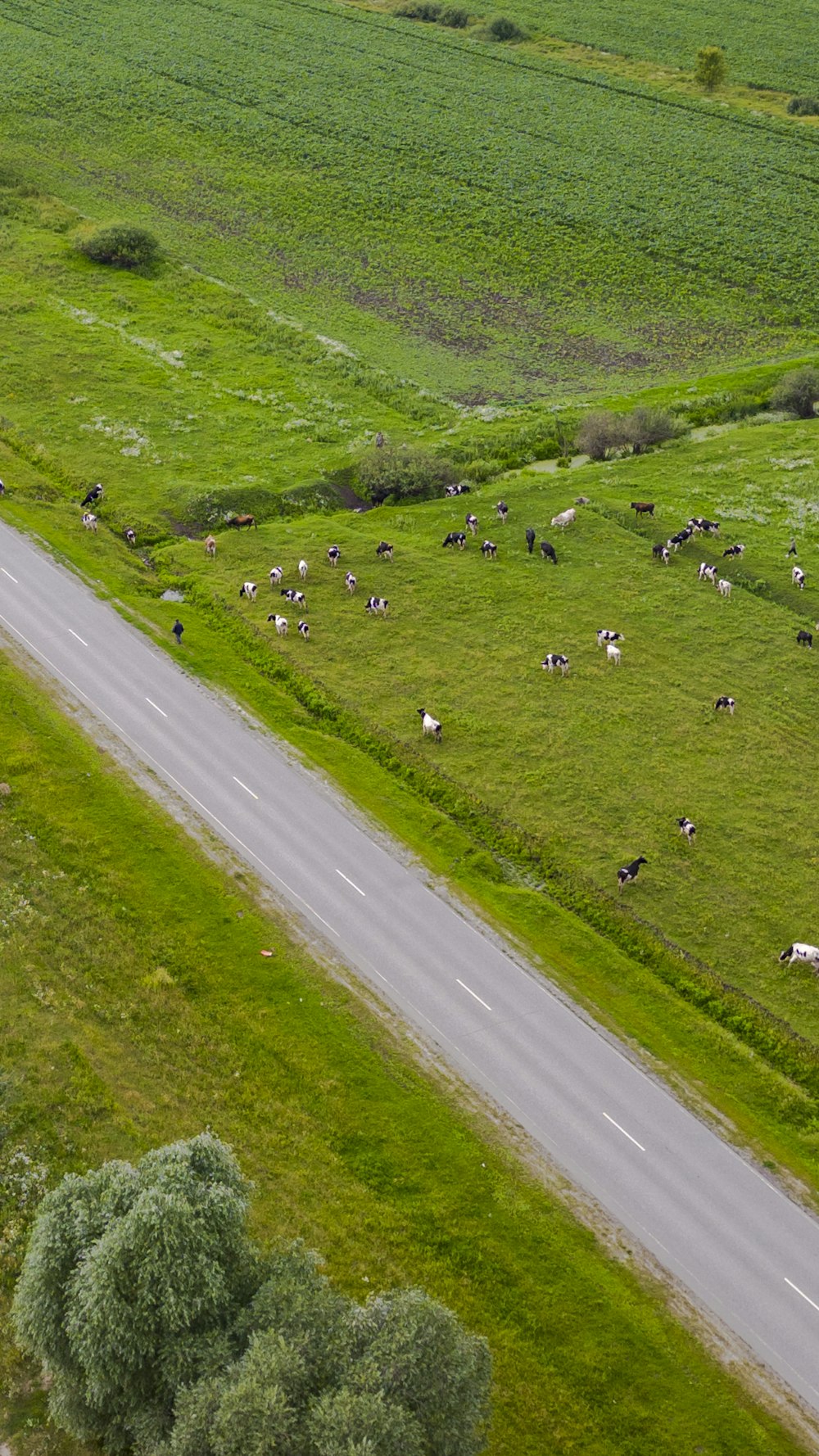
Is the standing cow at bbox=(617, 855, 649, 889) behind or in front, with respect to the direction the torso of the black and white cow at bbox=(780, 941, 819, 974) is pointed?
in front

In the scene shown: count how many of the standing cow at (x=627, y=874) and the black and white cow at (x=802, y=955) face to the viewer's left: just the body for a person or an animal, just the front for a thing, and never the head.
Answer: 1

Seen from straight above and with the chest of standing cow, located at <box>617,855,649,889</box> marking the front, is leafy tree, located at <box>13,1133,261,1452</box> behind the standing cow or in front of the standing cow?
behind

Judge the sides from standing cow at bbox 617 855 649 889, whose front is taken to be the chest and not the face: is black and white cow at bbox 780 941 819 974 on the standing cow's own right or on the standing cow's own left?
on the standing cow's own right

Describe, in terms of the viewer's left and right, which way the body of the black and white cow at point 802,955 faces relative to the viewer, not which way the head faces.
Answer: facing to the left of the viewer

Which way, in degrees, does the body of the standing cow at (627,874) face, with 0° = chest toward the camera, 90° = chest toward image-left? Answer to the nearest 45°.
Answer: approximately 225°
